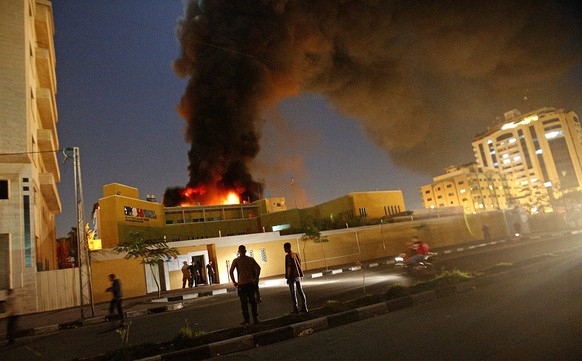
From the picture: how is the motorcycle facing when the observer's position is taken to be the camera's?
facing to the left of the viewer

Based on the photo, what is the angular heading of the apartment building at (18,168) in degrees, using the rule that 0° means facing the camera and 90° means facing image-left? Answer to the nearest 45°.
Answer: approximately 270°

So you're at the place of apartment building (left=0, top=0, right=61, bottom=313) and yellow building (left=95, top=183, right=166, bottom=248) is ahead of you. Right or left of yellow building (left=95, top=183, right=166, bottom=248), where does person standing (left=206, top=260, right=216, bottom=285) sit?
right

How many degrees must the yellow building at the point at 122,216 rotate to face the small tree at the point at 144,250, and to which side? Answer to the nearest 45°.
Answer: approximately 45° to its right

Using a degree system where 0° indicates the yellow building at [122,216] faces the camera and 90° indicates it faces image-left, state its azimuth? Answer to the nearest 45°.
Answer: approximately 315°

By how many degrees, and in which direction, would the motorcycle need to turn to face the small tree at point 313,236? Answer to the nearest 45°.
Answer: approximately 45° to its right

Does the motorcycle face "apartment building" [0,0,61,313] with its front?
yes

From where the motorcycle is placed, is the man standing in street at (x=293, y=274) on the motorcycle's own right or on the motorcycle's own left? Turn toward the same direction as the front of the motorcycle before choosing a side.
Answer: on the motorcycle's own left

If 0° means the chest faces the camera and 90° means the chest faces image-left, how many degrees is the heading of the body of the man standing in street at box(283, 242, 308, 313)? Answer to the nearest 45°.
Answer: approximately 135°

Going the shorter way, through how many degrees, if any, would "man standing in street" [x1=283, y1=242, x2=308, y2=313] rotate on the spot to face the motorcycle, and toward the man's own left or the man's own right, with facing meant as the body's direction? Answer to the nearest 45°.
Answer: approximately 90° to the man's own right
